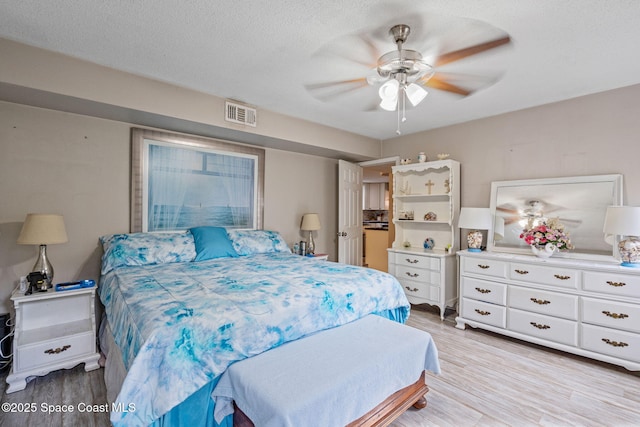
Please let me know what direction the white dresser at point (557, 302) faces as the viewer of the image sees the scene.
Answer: facing the viewer and to the left of the viewer

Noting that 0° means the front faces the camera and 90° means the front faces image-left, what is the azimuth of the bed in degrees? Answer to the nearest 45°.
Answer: approximately 315°

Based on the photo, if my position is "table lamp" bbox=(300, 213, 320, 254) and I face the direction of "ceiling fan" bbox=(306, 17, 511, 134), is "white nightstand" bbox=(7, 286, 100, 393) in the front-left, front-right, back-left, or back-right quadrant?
front-right

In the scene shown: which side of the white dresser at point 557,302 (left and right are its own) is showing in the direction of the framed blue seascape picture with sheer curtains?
front

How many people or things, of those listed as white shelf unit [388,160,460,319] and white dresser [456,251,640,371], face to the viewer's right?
0

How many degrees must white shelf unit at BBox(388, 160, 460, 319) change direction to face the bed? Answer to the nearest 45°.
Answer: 0° — it already faces it

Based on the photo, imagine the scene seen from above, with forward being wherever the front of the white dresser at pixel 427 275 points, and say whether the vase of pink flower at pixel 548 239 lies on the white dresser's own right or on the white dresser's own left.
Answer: on the white dresser's own left

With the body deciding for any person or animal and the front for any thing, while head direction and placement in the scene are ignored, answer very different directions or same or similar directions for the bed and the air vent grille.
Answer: same or similar directions

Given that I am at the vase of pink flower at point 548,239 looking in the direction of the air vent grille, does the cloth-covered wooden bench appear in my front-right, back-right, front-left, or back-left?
front-left

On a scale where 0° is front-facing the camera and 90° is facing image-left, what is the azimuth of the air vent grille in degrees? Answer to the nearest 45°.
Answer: approximately 315°

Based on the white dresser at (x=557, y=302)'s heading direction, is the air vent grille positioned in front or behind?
in front

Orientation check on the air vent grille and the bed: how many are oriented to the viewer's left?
0

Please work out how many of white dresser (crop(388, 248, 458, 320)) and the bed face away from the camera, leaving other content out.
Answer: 0

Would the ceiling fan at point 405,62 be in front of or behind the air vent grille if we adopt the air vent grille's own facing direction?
in front
